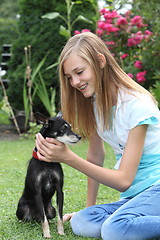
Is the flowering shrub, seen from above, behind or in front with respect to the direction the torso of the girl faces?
behind

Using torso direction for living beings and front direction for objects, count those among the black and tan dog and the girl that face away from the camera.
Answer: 0

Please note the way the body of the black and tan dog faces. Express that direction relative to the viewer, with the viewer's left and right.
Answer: facing the viewer and to the right of the viewer

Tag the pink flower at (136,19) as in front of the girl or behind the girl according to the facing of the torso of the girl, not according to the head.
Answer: behind

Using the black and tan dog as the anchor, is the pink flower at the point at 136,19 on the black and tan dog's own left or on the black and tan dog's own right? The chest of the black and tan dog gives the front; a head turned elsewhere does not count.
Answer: on the black and tan dog's own left

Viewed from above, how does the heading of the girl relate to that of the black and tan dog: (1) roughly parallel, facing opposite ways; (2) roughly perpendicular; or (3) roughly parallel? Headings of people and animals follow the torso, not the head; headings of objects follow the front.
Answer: roughly perpendicular

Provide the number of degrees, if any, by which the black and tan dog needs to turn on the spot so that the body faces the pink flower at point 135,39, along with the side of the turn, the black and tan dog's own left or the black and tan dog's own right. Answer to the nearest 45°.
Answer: approximately 135° to the black and tan dog's own left

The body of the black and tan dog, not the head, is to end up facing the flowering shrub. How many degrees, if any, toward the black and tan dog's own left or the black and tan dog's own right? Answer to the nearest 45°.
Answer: approximately 135° to the black and tan dog's own left

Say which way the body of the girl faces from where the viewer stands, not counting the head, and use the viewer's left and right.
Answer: facing the viewer and to the left of the viewer

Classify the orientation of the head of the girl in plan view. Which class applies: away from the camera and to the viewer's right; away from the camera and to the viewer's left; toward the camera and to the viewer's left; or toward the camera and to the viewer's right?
toward the camera and to the viewer's left
